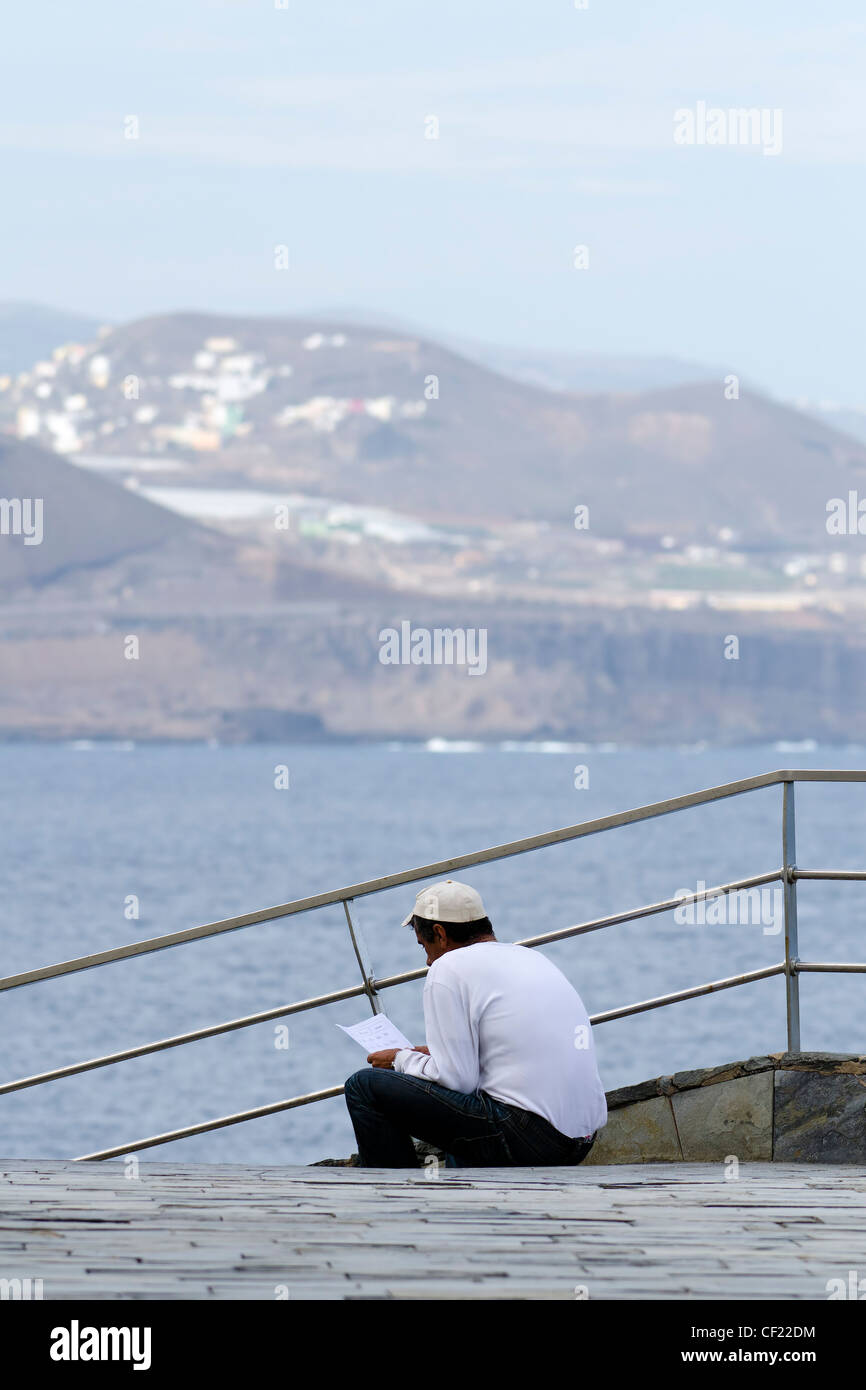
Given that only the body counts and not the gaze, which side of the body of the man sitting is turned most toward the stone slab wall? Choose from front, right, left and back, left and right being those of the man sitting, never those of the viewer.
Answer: right

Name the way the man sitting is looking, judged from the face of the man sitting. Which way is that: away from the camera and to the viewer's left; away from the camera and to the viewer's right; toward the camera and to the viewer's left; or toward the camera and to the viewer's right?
away from the camera and to the viewer's left

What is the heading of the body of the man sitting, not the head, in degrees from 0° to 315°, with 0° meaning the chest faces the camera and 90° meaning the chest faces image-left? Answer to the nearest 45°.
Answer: approximately 135°
